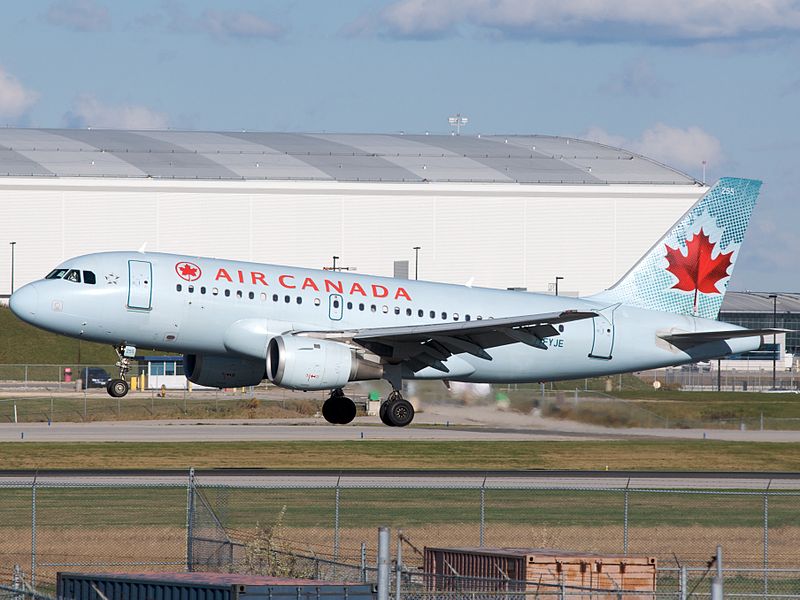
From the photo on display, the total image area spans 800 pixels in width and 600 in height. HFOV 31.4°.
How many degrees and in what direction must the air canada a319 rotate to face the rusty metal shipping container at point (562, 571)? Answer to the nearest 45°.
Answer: approximately 90° to its left

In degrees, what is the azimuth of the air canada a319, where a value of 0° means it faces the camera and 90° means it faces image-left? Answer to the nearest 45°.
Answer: approximately 90°

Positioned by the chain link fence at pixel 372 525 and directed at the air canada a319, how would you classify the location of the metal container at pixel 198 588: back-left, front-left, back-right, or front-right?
back-left

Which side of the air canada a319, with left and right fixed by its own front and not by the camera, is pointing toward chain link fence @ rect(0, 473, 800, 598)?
left

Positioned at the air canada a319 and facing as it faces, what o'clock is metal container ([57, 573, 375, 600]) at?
The metal container is roughly at 9 o'clock from the air canada a319.
